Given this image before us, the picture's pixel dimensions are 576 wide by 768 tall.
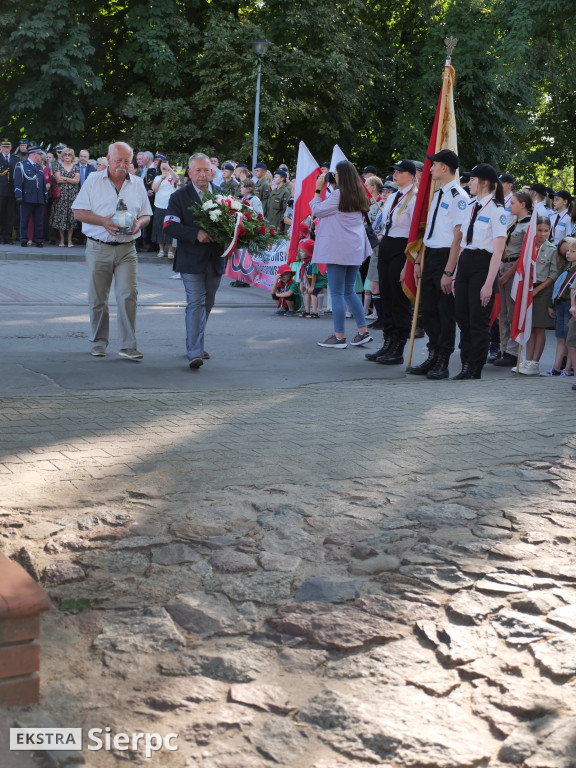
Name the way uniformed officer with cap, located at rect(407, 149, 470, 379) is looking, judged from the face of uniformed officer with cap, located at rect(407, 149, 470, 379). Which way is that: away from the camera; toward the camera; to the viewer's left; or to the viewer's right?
to the viewer's left

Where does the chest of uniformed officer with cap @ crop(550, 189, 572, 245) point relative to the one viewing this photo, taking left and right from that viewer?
facing the viewer and to the left of the viewer

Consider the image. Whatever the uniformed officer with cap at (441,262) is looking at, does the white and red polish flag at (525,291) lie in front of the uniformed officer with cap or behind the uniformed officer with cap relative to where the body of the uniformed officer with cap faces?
behind

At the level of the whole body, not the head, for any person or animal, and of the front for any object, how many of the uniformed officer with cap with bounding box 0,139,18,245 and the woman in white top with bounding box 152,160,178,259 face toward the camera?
2

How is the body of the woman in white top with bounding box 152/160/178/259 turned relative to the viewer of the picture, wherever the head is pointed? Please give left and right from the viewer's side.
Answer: facing the viewer

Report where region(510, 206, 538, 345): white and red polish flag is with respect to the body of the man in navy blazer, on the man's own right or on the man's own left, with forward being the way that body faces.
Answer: on the man's own left

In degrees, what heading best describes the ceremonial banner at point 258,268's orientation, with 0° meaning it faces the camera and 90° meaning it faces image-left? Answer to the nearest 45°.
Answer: approximately 0°

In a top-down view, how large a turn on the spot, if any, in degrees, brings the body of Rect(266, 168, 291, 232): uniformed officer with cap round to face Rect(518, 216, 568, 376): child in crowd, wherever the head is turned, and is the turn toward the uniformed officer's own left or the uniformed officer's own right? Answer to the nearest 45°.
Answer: approximately 45° to the uniformed officer's own left

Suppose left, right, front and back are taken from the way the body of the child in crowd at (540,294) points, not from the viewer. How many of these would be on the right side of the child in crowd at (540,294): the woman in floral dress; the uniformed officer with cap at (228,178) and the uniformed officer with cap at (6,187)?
3

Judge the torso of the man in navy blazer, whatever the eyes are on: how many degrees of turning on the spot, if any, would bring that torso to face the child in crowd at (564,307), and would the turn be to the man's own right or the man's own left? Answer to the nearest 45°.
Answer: approximately 45° to the man's own left

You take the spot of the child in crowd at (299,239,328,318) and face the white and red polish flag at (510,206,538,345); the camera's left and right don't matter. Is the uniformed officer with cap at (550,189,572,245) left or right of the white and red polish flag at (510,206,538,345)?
left
